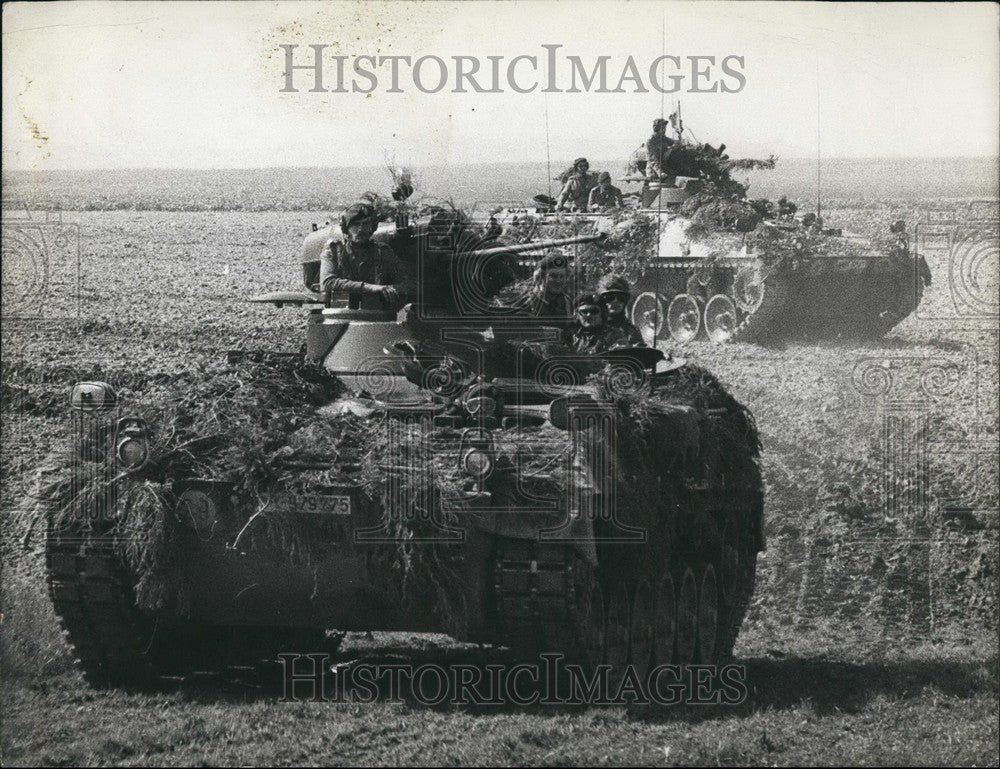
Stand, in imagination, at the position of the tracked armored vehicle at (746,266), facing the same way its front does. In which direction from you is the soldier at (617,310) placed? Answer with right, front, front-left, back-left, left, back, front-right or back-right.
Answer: front-right

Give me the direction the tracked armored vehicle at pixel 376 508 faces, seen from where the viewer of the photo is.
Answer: facing the viewer and to the left of the viewer

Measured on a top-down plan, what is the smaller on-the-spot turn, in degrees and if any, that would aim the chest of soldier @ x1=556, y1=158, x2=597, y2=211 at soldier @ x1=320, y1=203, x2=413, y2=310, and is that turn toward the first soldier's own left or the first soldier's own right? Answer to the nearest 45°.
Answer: approximately 45° to the first soldier's own right

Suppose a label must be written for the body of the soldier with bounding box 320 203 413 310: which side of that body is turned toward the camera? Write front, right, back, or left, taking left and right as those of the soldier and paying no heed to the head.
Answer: front

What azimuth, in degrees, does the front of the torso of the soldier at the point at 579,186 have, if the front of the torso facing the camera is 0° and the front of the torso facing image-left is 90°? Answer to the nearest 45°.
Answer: approximately 315°

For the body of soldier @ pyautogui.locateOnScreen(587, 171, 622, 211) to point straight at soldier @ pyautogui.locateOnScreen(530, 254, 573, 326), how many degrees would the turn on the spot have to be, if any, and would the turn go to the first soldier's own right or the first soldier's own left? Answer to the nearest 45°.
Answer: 0° — they already face them

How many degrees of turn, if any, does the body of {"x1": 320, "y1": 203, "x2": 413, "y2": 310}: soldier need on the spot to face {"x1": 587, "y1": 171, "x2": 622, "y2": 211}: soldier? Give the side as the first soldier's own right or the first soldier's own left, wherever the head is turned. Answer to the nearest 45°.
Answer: approximately 180°

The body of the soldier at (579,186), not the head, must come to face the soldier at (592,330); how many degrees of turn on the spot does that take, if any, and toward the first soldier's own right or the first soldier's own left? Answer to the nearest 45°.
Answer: approximately 45° to the first soldier's own right

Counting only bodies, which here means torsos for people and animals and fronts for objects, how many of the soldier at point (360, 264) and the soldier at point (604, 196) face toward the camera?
2

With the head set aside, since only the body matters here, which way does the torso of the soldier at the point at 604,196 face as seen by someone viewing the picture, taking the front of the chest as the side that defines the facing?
toward the camera
